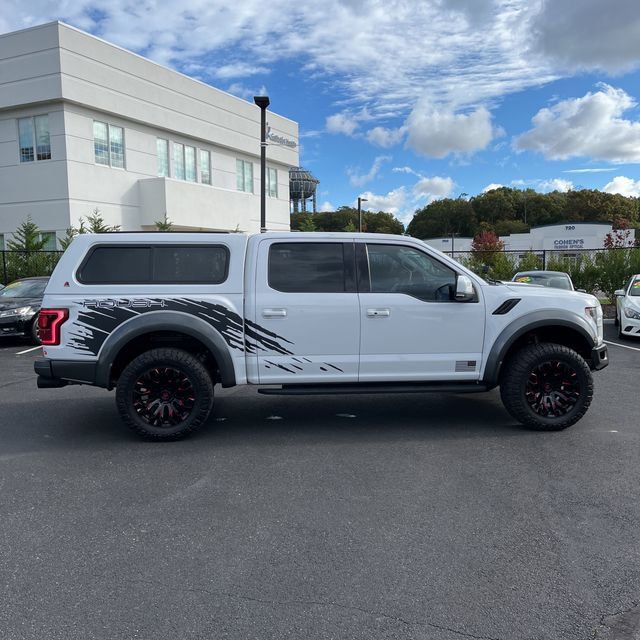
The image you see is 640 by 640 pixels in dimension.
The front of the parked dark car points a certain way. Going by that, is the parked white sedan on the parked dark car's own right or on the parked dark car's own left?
on the parked dark car's own left

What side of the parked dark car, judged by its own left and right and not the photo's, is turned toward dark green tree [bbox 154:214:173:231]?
back

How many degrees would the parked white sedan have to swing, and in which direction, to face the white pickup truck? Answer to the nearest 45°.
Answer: approximately 45° to its right

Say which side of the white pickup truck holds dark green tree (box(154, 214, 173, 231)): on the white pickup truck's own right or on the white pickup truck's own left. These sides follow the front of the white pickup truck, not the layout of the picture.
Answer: on the white pickup truck's own left

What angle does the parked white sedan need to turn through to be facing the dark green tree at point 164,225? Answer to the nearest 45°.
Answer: approximately 135° to its right

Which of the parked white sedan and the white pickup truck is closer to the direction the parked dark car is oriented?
the white pickup truck

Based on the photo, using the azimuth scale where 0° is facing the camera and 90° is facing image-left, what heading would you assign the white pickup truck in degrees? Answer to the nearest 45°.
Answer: approximately 270°

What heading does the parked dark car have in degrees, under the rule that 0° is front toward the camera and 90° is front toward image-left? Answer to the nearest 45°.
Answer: approximately 45°

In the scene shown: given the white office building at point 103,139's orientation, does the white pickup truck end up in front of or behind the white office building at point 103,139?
in front

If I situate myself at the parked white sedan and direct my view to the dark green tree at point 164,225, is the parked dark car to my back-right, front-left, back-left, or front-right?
front-left

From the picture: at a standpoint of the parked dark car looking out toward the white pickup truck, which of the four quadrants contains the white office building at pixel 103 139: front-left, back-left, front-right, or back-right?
back-left

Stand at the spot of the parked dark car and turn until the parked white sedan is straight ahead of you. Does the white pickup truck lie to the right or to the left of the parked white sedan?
right

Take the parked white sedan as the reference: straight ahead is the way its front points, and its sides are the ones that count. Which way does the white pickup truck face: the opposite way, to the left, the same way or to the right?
to the left
